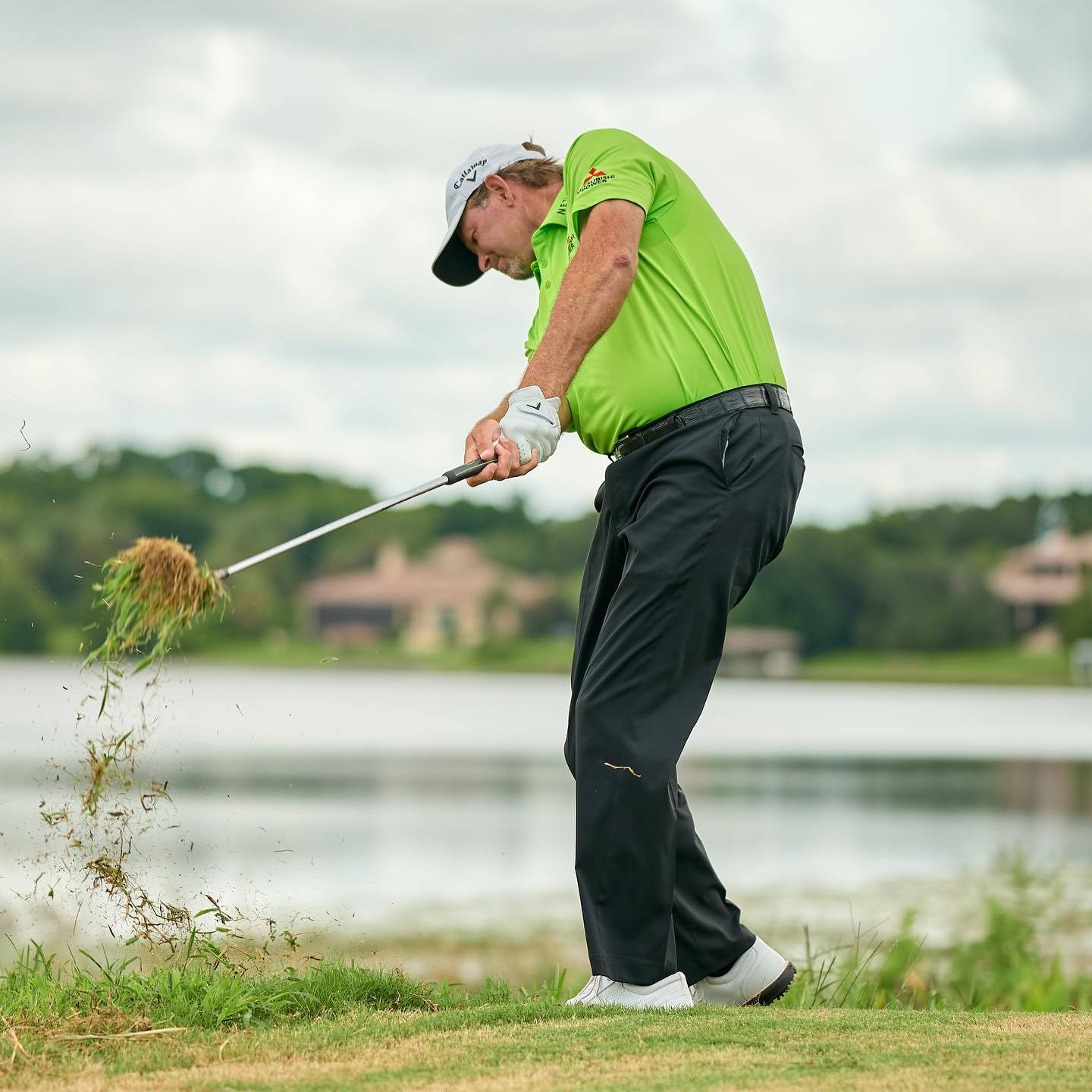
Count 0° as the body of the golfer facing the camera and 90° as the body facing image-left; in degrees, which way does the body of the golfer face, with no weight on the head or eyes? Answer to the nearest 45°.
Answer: approximately 90°

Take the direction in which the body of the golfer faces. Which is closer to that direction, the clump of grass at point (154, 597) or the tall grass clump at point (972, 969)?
the clump of grass

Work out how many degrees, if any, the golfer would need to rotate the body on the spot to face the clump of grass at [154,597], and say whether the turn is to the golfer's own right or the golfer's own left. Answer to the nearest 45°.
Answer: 0° — they already face it

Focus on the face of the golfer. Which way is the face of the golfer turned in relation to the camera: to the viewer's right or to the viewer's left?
to the viewer's left
